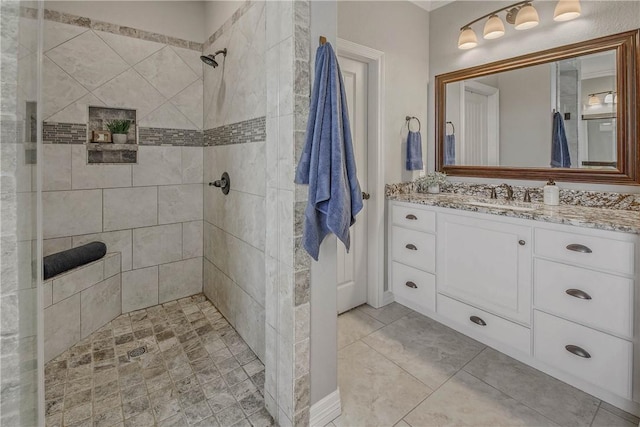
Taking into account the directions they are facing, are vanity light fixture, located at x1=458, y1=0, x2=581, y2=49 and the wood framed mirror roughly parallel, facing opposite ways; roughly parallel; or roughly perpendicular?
roughly parallel

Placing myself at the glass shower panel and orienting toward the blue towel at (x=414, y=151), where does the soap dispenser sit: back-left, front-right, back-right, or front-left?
front-right

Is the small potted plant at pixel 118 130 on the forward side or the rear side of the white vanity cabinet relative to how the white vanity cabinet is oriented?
on the forward side

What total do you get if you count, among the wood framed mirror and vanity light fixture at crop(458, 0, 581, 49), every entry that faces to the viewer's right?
0

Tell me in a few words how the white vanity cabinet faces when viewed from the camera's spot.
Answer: facing the viewer and to the left of the viewer

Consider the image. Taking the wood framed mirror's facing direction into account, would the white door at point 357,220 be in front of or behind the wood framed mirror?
in front

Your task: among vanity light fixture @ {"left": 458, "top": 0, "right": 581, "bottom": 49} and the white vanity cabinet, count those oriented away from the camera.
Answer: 0
